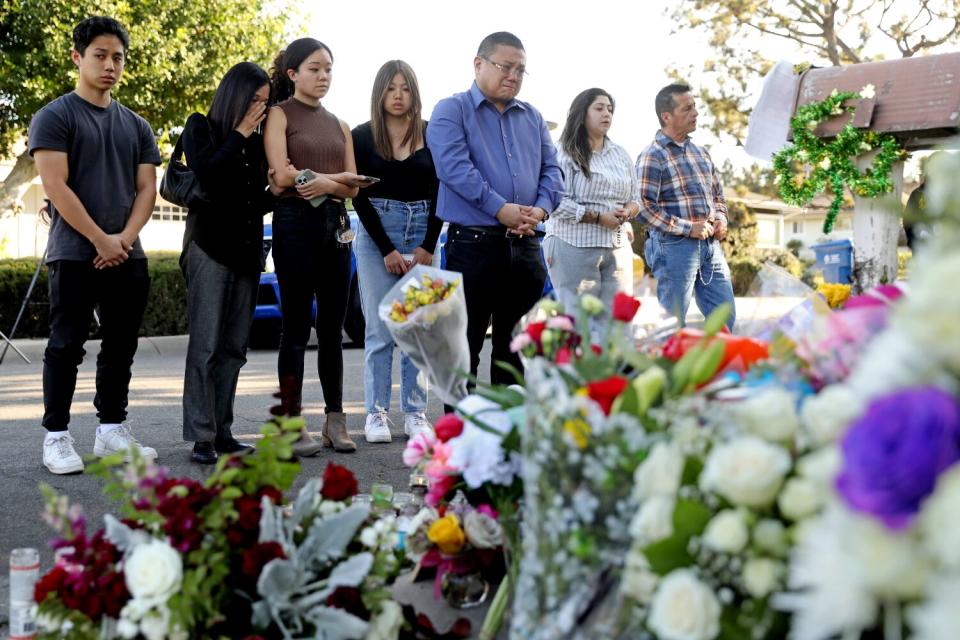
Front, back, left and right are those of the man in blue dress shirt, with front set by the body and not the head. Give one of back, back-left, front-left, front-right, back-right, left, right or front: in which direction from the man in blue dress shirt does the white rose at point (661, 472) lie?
front-right

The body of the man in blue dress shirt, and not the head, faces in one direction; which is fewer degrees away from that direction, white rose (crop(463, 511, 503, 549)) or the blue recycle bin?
the white rose

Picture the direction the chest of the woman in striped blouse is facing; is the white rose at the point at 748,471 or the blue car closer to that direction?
the white rose

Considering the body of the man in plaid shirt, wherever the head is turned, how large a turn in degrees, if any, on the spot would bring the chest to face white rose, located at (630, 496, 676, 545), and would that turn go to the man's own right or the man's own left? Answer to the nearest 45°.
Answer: approximately 45° to the man's own right

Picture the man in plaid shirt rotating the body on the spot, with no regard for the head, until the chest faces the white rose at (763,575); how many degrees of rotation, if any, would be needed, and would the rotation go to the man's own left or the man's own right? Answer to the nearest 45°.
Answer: approximately 45° to the man's own right

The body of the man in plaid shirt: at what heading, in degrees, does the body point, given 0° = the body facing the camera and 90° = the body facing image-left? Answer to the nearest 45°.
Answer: approximately 315°

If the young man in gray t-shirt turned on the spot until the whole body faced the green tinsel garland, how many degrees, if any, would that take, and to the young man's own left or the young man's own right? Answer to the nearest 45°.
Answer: approximately 45° to the young man's own left

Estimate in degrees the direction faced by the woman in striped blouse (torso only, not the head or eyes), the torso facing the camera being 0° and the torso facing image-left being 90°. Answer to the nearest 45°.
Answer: approximately 315°

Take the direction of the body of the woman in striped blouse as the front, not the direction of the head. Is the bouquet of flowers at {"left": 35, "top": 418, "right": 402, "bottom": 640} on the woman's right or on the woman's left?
on the woman's right

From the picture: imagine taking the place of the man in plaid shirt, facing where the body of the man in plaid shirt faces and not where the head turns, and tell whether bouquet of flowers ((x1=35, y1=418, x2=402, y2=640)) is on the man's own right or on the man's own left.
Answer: on the man's own right
